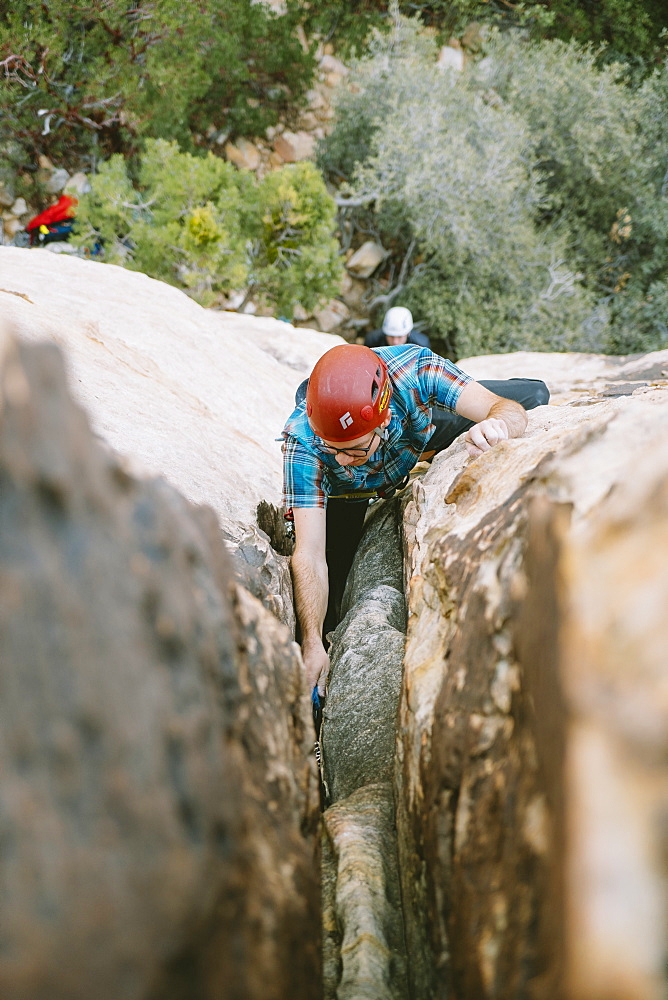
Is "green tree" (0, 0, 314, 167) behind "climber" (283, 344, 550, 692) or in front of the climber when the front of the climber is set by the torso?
behind

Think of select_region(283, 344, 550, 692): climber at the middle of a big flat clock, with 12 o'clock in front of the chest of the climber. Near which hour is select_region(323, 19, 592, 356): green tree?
The green tree is roughly at 6 o'clock from the climber.

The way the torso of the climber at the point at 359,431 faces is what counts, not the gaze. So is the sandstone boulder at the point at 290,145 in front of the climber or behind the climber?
behind

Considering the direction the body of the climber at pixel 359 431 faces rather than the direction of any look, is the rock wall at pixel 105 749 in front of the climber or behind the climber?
in front

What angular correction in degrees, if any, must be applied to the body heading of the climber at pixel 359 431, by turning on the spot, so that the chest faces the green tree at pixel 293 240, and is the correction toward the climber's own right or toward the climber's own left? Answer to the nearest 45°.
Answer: approximately 180°

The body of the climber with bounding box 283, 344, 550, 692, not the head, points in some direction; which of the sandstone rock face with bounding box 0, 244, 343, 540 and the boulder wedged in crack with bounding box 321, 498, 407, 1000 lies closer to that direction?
the boulder wedged in crack

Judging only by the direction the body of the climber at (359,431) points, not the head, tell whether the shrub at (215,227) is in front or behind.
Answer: behind

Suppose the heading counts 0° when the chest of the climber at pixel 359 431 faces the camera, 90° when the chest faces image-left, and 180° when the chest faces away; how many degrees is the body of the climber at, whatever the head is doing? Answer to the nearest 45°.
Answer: approximately 0°
